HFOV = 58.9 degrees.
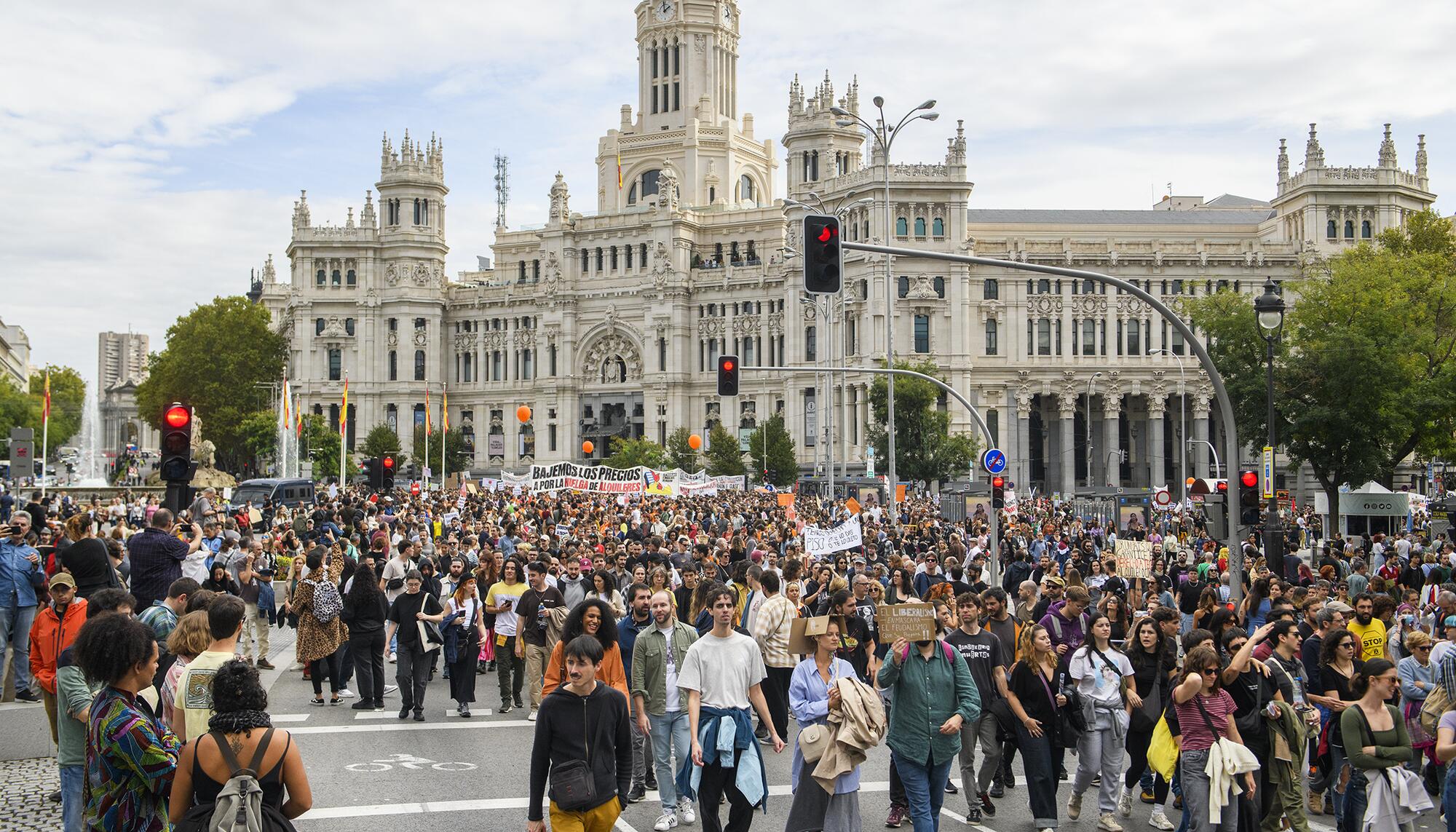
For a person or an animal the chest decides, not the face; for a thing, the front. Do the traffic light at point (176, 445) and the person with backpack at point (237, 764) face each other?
yes

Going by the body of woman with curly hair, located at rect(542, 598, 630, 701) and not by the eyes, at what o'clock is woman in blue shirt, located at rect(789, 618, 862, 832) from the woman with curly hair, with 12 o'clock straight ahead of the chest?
The woman in blue shirt is roughly at 10 o'clock from the woman with curly hair.

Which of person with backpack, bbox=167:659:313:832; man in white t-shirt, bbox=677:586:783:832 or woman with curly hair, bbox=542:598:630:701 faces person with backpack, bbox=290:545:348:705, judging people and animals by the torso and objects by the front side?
person with backpack, bbox=167:659:313:832

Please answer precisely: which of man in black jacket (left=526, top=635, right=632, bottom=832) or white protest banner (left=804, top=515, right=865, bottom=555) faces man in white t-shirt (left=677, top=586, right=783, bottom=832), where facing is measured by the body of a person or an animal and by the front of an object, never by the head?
the white protest banner

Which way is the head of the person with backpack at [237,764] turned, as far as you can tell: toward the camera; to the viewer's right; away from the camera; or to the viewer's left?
away from the camera

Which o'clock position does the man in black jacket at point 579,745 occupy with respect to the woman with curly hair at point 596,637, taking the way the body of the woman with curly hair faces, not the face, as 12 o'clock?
The man in black jacket is roughly at 12 o'clock from the woman with curly hair.

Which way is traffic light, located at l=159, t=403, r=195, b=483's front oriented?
toward the camera

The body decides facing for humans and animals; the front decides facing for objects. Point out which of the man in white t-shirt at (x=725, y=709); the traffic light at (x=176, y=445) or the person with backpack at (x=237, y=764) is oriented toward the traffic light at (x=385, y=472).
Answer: the person with backpack

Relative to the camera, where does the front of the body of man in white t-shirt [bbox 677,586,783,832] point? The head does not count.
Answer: toward the camera

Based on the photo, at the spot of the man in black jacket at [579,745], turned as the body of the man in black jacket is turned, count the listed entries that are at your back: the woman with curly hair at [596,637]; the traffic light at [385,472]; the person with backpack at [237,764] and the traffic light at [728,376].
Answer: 3

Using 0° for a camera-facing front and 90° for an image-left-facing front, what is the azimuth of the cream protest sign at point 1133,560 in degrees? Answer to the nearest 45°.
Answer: approximately 0°

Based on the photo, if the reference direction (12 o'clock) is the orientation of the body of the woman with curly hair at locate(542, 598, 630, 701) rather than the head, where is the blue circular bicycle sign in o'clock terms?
The blue circular bicycle sign is roughly at 7 o'clock from the woman with curly hair.

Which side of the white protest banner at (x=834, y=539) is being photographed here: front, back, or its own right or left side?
front
